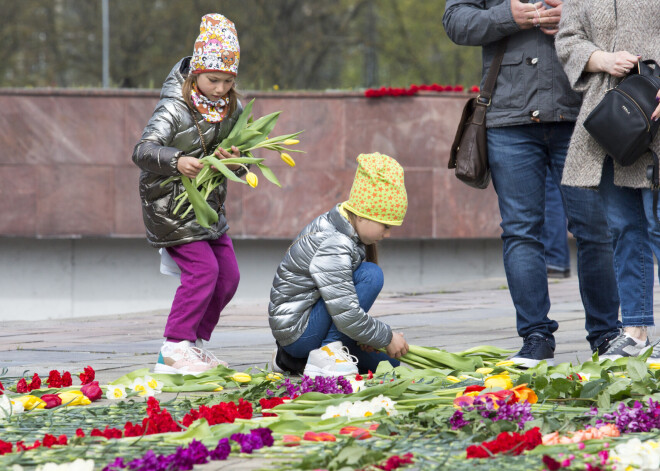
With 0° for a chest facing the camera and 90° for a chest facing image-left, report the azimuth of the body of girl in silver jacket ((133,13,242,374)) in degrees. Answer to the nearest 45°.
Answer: approximately 315°

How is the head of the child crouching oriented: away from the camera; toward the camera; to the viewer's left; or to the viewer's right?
to the viewer's right

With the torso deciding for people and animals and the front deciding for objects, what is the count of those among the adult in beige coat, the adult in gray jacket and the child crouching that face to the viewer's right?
1

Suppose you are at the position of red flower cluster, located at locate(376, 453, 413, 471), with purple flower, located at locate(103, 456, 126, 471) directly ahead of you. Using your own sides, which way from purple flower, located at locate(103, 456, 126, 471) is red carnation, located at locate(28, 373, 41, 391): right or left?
right

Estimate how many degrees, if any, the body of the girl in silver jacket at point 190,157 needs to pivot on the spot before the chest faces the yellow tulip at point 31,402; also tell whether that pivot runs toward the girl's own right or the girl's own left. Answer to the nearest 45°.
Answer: approximately 90° to the girl's own right

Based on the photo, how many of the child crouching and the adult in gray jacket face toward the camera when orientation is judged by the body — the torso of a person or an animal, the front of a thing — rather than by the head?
1

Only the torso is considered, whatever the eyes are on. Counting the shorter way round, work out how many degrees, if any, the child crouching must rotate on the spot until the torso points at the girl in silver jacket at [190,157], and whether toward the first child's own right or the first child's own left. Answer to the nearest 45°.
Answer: approximately 135° to the first child's own left

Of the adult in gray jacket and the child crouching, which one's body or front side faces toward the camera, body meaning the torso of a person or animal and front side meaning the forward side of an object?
the adult in gray jacket

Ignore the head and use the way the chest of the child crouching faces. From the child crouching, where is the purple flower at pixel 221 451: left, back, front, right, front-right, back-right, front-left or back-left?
right

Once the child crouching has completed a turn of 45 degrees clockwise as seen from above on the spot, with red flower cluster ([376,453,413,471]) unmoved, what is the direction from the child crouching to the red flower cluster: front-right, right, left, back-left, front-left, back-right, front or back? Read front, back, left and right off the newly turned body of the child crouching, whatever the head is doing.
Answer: front-right

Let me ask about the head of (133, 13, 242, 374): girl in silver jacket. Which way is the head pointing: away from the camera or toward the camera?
toward the camera

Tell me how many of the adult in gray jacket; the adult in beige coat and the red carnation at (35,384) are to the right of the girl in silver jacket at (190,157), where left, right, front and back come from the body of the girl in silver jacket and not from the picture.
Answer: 1

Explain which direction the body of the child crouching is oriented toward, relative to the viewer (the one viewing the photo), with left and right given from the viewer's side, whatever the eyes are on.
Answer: facing to the right of the viewer

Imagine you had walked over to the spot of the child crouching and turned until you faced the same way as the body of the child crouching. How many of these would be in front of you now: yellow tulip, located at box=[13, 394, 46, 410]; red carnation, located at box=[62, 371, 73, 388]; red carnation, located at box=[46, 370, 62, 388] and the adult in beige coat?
1

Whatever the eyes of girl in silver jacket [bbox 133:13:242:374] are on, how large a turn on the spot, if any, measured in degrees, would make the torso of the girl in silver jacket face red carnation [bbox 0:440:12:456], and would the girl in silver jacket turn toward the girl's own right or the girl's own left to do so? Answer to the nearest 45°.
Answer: approximately 45° to the girl's own right

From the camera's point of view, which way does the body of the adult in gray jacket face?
toward the camera
